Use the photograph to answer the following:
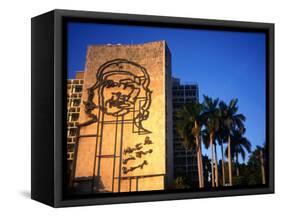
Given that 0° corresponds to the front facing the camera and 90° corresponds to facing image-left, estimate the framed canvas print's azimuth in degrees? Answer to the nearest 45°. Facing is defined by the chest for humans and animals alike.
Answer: approximately 315°
